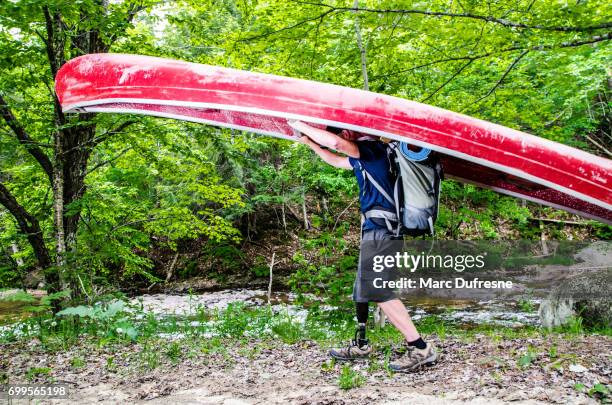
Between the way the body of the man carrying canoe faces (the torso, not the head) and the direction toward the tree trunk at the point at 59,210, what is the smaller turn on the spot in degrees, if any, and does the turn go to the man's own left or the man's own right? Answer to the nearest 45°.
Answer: approximately 45° to the man's own right

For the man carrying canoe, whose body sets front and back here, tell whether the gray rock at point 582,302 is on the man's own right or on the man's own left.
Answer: on the man's own right

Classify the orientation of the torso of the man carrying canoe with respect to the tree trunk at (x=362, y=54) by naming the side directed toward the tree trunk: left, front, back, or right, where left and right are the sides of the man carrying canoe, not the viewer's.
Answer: right

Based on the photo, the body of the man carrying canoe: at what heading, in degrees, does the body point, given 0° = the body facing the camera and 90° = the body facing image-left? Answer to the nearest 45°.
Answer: approximately 90°
